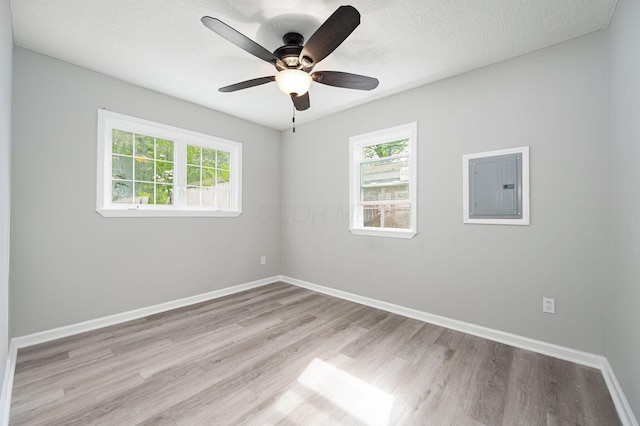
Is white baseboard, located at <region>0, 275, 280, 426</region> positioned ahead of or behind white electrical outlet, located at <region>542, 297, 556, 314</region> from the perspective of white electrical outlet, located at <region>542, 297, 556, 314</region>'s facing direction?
ahead

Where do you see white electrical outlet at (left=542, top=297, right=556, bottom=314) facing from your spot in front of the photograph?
facing the viewer and to the left of the viewer

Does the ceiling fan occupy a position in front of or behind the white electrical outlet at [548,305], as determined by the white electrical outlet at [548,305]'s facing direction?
in front

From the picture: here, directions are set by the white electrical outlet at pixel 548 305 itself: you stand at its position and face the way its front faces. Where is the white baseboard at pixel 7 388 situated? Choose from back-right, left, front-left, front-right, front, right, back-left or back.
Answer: front

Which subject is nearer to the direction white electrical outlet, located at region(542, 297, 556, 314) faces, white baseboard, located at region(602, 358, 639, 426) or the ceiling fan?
the ceiling fan

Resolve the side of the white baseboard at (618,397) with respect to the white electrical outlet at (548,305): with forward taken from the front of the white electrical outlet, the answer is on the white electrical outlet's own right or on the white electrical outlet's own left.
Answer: on the white electrical outlet's own left
